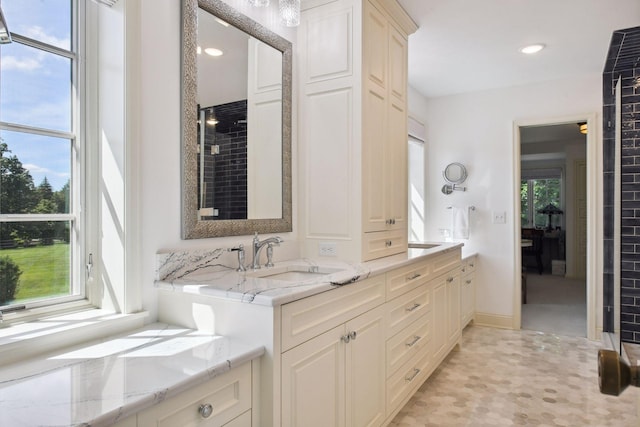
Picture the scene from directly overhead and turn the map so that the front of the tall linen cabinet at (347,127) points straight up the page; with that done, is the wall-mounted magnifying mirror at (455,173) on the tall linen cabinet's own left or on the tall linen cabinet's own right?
on the tall linen cabinet's own left

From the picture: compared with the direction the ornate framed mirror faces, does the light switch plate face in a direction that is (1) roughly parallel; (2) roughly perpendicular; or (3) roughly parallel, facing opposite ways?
roughly perpendicular

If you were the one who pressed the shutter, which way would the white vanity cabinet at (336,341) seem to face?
facing the viewer and to the right of the viewer

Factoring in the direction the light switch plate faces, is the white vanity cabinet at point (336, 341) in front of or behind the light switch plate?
in front

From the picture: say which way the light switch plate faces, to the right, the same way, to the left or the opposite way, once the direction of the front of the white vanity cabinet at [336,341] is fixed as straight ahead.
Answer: to the right

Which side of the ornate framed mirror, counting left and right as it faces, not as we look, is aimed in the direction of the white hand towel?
left

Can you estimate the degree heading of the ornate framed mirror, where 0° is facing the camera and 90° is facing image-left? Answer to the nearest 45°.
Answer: approximately 315°

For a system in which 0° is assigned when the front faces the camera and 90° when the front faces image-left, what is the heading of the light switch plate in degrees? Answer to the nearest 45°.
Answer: approximately 0°

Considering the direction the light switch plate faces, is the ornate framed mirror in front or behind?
in front

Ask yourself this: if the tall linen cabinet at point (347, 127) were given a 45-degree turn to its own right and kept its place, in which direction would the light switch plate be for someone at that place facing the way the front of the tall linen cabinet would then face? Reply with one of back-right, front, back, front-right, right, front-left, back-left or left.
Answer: back-left

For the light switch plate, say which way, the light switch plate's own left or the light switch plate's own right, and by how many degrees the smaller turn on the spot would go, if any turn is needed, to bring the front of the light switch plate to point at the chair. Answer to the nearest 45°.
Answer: approximately 180°

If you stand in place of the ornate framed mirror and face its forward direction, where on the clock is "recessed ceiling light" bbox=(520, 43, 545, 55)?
The recessed ceiling light is roughly at 10 o'clock from the ornate framed mirror.
